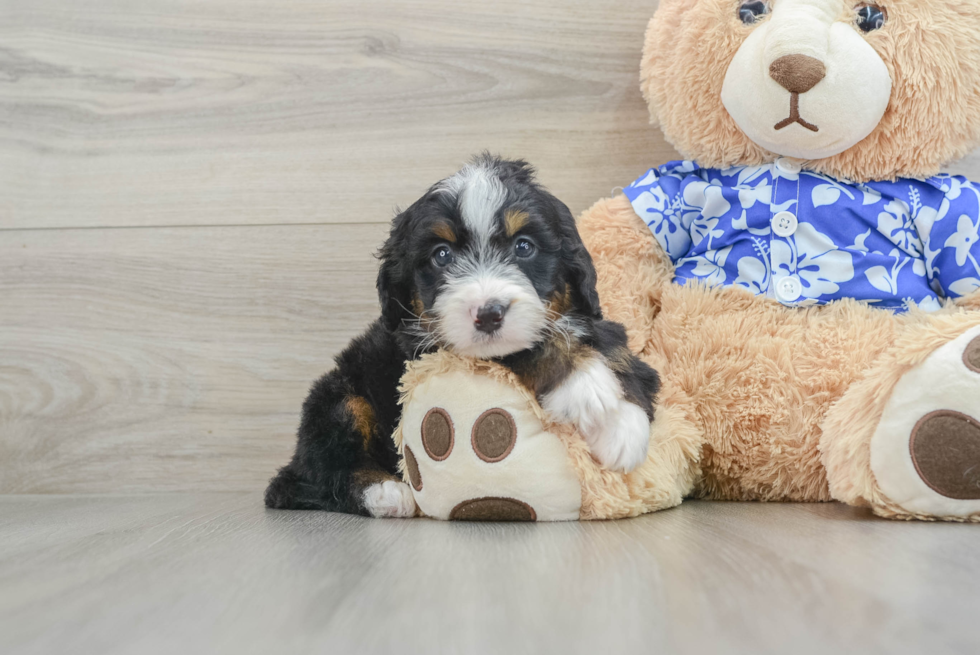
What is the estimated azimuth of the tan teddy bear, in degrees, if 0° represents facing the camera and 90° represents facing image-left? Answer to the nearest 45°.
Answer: approximately 0°

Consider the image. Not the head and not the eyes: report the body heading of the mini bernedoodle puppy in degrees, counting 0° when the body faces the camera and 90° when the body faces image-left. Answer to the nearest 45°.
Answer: approximately 315°
